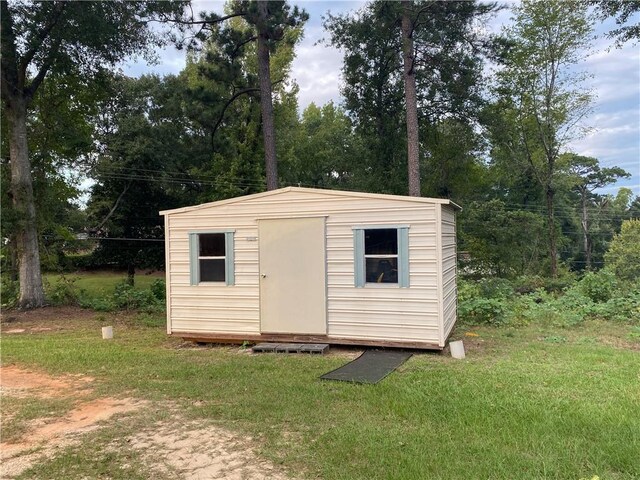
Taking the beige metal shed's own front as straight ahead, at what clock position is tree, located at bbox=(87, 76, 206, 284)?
The tree is roughly at 5 o'clock from the beige metal shed.

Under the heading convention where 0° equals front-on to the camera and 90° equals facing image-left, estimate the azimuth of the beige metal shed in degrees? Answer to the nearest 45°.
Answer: approximately 0°

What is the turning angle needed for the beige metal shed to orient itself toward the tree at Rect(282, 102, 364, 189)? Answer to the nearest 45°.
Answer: approximately 180°

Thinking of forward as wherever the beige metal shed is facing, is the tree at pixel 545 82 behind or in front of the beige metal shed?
behind

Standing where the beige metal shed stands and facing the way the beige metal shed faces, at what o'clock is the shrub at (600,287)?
The shrub is roughly at 8 o'clock from the beige metal shed.

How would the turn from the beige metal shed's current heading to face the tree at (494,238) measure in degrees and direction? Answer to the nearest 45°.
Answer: approximately 135° to its left

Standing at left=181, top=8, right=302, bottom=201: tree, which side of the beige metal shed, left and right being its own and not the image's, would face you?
back

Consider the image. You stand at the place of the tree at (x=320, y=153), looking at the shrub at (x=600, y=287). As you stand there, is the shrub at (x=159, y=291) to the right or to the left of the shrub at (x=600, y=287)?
right

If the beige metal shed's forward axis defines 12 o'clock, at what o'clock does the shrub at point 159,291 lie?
The shrub is roughly at 5 o'clock from the beige metal shed.

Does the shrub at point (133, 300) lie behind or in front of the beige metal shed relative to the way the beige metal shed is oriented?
behind

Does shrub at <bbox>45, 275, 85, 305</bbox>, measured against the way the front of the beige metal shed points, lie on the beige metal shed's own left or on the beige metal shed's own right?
on the beige metal shed's own right
